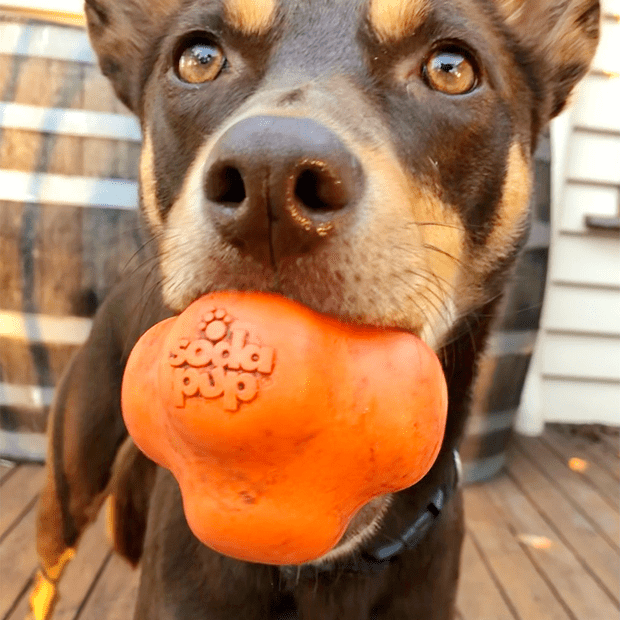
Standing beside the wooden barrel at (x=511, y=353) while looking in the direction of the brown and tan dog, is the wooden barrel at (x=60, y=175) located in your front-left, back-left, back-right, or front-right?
front-right

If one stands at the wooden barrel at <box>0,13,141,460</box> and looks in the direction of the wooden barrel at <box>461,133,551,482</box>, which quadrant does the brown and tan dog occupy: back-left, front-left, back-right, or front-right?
front-right

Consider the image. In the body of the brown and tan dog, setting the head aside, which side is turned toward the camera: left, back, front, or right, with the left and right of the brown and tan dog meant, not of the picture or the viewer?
front

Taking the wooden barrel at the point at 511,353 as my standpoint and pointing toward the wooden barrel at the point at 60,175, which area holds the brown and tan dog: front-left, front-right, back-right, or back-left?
front-left

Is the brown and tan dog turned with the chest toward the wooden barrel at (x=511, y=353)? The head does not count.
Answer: no

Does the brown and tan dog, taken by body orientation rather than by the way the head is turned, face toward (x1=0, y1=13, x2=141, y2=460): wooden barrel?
no
